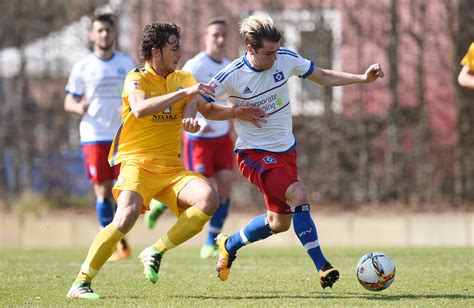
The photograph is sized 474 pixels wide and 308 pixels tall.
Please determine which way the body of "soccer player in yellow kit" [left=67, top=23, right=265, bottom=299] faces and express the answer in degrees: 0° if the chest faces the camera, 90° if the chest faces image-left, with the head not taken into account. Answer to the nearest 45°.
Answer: approximately 315°

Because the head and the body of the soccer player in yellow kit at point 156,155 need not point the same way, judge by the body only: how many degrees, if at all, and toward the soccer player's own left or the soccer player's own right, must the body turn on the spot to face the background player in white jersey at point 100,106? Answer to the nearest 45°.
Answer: approximately 135° to the soccer player's own left

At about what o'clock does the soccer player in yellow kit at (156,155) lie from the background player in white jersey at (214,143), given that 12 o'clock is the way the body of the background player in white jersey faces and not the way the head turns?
The soccer player in yellow kit is roughly at 2 o'clock from the background player in white jersey.

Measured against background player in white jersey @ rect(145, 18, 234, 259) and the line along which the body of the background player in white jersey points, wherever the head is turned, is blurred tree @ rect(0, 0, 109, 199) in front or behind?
behind
